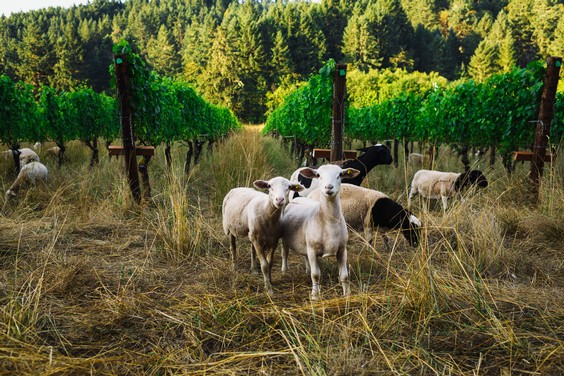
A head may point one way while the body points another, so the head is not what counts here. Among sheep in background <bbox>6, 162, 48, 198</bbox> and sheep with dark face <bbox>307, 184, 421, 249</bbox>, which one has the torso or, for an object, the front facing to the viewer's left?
the sheep in background

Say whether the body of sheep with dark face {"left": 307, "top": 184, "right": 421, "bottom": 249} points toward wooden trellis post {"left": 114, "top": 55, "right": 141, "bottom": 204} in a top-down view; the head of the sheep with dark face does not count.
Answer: no

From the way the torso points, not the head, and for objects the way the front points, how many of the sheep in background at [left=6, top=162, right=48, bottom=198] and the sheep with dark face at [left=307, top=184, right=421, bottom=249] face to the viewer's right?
1

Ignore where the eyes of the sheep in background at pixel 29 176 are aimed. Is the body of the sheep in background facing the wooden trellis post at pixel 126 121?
no

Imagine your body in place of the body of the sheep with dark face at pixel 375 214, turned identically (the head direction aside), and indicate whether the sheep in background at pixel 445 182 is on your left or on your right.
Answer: on your left

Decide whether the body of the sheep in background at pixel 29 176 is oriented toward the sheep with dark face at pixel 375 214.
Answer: no

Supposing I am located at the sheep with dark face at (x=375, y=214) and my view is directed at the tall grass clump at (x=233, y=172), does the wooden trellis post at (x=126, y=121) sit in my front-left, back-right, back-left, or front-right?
front-left

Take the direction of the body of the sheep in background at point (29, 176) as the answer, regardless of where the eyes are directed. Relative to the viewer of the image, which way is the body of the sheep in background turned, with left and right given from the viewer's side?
facing to the left of the viewer

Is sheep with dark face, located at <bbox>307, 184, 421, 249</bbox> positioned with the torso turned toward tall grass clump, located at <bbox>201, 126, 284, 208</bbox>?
no

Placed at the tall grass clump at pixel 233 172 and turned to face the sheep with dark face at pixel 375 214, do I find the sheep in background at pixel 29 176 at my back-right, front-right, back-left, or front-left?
back-right

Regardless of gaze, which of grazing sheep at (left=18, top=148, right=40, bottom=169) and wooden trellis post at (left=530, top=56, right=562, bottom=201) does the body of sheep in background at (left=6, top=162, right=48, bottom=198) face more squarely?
the grazing sheep

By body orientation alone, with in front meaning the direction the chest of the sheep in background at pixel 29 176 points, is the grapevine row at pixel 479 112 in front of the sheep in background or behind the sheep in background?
behind

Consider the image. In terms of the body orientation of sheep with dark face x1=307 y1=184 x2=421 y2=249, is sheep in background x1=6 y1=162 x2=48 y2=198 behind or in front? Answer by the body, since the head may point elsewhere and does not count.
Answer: behind

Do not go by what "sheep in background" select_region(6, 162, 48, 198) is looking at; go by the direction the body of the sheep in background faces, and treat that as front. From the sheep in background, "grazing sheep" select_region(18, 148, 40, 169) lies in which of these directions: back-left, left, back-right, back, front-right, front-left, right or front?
right

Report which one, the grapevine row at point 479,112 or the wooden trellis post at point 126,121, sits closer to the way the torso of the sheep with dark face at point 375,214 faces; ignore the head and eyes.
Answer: the grapevine row

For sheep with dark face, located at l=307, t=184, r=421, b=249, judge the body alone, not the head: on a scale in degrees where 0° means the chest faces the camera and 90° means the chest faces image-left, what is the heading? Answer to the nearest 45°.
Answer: approximately 270°
